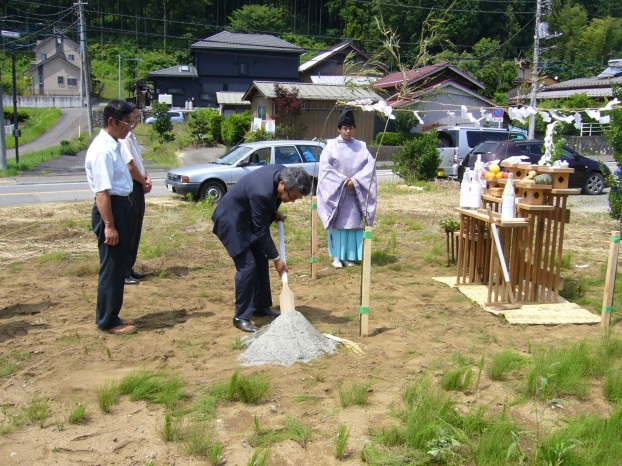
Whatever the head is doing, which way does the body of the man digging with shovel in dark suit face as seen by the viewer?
to the viewer's right

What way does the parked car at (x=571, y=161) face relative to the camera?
to the viewer's right

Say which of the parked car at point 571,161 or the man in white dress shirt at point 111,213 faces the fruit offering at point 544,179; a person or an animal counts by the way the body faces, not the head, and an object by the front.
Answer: the man in white dress shirt

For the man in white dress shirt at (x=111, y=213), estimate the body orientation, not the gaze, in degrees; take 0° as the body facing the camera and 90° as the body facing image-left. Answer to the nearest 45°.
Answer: approximately 270°

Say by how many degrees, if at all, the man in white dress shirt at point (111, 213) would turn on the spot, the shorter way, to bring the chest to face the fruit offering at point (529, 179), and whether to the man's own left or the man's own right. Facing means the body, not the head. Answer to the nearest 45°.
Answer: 0° — they already face it

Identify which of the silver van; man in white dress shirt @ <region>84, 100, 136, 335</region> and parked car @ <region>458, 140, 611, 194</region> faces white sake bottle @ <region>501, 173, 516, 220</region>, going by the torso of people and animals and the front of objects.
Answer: the man in white dress shirt

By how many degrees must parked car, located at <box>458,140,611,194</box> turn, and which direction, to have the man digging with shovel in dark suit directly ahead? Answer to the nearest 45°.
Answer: approximately 90° to its right

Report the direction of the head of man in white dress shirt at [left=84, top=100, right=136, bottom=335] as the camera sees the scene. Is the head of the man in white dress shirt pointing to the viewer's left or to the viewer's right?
to the viewer's right

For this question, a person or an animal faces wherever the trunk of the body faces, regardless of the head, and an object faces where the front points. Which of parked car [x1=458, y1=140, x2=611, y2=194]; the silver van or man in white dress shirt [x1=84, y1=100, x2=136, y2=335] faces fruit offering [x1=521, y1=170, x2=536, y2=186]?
the man in white dress shirt

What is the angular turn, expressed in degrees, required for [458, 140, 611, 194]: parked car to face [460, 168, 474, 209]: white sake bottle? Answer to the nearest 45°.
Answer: approximately 90° to its right

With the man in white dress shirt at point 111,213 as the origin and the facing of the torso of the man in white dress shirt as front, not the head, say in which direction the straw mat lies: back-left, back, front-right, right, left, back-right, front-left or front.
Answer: front
